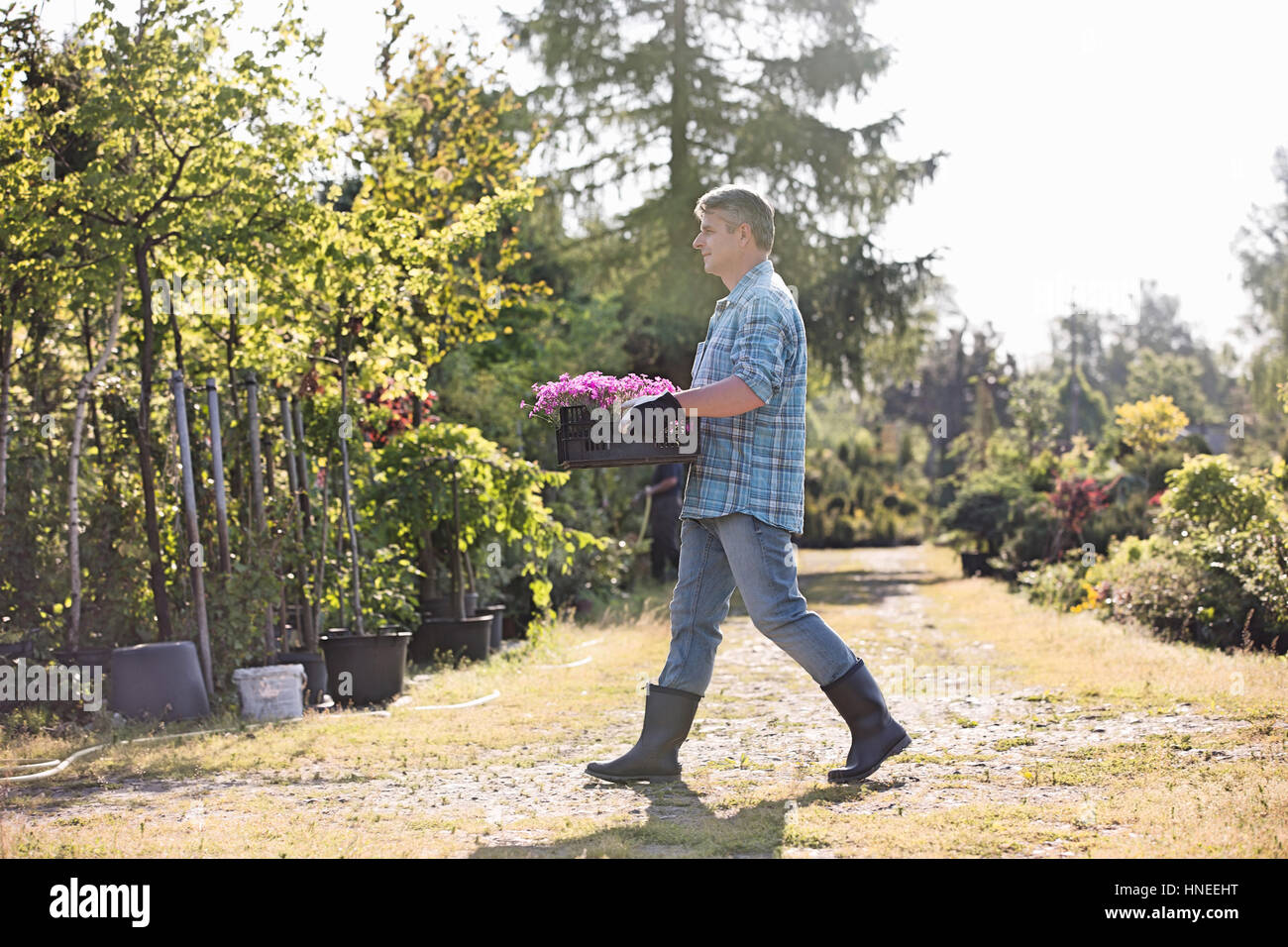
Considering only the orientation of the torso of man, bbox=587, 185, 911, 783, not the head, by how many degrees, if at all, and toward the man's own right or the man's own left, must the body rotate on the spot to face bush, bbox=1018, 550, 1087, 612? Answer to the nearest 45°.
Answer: approximately 90° to the man's own right

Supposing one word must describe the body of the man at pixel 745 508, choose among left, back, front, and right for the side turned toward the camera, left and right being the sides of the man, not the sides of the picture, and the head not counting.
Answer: left

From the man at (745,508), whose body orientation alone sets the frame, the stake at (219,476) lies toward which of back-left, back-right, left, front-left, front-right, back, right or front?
front-right

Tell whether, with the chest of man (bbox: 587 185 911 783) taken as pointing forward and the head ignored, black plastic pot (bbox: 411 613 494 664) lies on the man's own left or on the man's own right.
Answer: on the man's own right

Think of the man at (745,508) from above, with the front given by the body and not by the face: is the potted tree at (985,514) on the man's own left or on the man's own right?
on the man's own right

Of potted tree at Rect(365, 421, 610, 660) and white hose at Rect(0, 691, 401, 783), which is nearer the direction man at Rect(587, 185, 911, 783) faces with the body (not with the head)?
the white hose

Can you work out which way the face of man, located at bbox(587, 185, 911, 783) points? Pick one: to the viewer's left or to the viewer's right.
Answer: to the viewer's left

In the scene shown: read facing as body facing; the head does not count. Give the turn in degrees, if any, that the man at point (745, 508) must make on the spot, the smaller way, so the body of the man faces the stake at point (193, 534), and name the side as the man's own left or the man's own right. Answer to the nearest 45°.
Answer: approximately 45° to the man's own right
